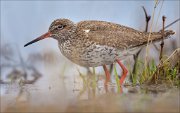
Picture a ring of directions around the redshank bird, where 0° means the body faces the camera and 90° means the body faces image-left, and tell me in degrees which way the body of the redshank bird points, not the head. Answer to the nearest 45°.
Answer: approximately 90°
